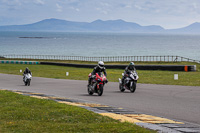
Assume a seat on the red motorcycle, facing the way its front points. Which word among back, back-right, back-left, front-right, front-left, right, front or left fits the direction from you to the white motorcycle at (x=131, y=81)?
left

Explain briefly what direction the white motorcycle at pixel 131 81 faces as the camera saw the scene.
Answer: facing the viewer and to the right of the viewer

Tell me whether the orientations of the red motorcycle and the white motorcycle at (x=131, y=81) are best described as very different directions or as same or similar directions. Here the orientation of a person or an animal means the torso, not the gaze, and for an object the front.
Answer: same or similar directions

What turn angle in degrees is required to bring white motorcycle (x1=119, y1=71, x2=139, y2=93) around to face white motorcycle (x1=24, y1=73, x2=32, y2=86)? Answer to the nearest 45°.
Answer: approximately 180°

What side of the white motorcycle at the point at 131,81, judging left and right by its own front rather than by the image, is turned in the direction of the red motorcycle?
right

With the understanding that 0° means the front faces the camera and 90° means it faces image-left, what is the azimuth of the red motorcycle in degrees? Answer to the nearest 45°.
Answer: approximately 315°

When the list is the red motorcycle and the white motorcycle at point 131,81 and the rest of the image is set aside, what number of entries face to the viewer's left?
0
